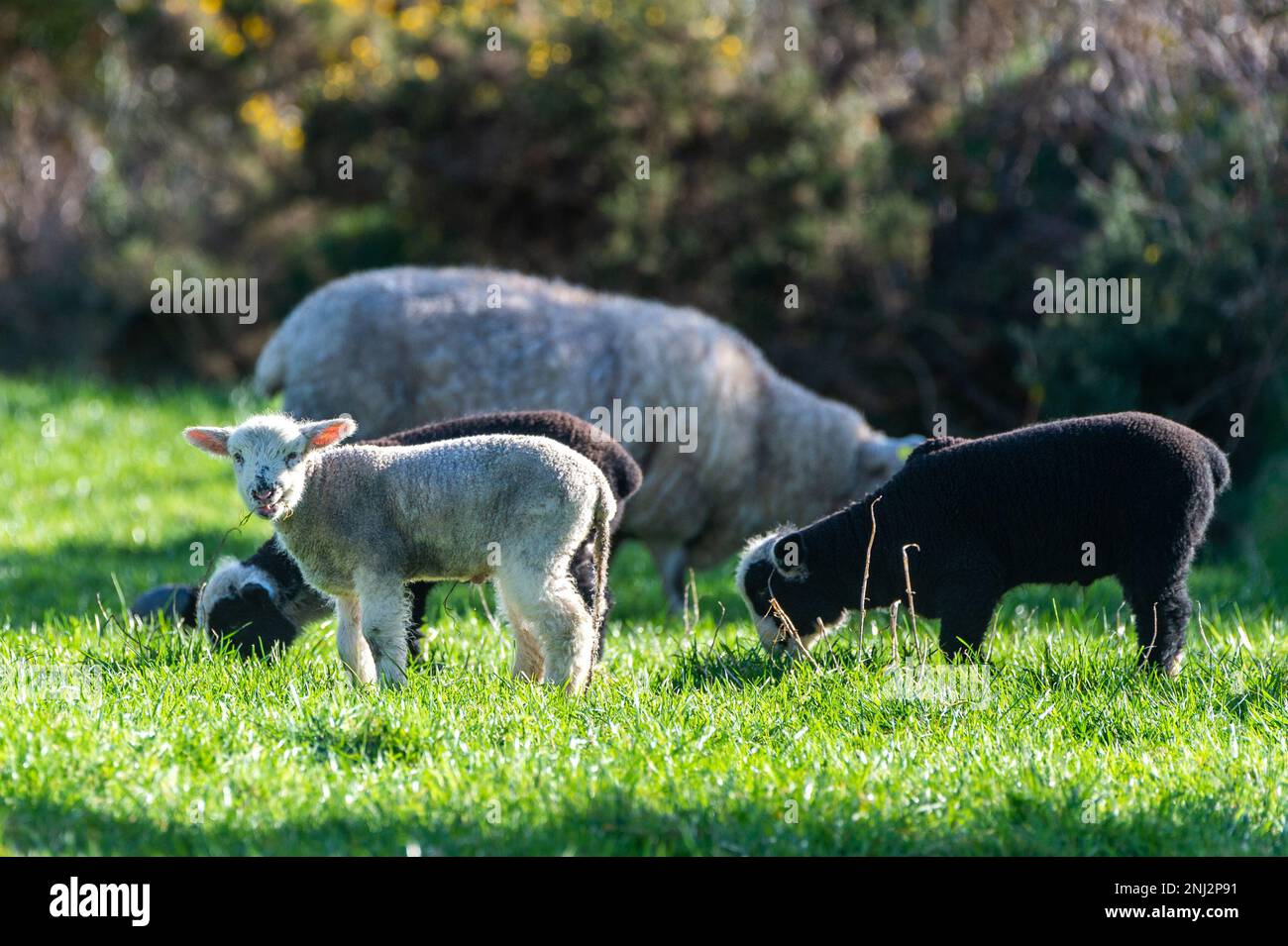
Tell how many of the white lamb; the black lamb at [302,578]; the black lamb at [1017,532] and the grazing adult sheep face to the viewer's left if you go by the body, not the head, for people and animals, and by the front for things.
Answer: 3

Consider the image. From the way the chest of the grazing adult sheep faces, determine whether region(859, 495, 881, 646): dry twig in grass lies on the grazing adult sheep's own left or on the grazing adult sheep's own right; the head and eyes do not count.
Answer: on the grazing adult sheep's own right

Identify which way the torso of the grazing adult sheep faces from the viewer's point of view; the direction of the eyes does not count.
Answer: to the viewer's right

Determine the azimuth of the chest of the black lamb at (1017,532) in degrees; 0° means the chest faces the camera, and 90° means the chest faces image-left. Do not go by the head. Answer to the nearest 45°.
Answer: approximately 90°

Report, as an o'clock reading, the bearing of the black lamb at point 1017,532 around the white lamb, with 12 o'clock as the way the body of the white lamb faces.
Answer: The black lamb is roughly at 6 o'clock from the white lamb.

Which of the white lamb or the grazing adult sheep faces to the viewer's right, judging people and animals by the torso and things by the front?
the grazing adult sheep

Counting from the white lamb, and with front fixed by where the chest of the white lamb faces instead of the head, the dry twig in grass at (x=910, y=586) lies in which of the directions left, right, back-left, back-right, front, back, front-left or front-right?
back

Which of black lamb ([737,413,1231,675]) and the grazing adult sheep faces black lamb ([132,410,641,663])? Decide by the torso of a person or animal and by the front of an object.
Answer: black lamb ([737,413,1231,675])

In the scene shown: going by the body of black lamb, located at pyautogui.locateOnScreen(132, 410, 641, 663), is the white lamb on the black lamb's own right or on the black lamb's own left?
on the black lamb's own left

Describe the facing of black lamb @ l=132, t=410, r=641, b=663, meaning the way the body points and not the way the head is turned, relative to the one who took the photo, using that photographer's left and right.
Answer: facing to the left of the viewer

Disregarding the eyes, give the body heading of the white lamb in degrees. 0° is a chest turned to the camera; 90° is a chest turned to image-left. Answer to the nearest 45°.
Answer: approximately 90°

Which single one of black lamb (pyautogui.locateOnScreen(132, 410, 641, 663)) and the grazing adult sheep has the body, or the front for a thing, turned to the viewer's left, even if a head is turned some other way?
the black lamb

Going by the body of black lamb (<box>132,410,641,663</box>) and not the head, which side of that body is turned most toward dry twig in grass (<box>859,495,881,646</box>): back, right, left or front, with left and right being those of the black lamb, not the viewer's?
back
